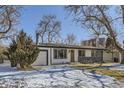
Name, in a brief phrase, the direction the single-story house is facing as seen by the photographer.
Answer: facing the viewer and to the right of the viewer

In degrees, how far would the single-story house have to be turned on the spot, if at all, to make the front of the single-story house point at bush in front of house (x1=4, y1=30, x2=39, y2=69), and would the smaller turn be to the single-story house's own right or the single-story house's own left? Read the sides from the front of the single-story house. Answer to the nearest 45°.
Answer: approximately 90° to the single-story house's own right

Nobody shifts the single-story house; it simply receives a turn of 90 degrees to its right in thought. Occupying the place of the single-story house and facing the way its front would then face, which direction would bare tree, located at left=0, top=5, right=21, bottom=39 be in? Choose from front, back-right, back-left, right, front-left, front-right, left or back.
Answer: front
